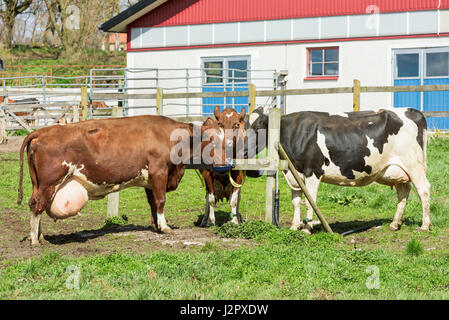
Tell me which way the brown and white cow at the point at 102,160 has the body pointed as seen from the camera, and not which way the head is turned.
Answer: to the viewer's right

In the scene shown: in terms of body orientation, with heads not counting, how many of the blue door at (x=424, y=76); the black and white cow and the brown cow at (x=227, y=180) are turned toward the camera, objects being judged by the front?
2

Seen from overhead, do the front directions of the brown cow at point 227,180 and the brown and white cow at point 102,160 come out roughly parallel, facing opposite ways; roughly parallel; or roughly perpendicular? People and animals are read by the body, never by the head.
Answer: roughly perpendicular

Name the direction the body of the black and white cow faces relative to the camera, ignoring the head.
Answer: to the viewer's left

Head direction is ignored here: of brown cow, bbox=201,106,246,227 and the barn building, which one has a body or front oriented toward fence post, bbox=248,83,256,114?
the barn building

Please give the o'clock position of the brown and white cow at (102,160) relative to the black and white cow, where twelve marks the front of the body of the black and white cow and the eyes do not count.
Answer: The brown and white cow is roughly at 11 o'clock from the black and white cow.

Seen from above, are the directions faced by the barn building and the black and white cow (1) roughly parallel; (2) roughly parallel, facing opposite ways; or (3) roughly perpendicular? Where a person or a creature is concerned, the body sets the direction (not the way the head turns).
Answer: roughly perpendicular

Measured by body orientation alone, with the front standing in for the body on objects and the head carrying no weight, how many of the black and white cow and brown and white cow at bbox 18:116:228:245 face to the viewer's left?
1

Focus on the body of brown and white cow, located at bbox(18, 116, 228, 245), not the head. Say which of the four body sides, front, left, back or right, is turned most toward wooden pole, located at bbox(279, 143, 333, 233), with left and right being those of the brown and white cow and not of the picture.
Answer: front

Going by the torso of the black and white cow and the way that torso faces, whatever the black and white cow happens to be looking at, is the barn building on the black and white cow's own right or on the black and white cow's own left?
on the black and white cow's own right
